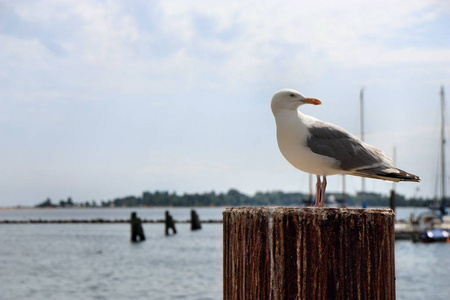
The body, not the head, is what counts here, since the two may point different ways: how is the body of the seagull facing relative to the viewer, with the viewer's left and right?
facing to the left of the viewer

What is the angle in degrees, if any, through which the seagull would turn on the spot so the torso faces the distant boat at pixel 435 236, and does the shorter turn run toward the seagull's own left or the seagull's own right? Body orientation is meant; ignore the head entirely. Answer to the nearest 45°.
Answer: approximately 90° to the seagull's own right
